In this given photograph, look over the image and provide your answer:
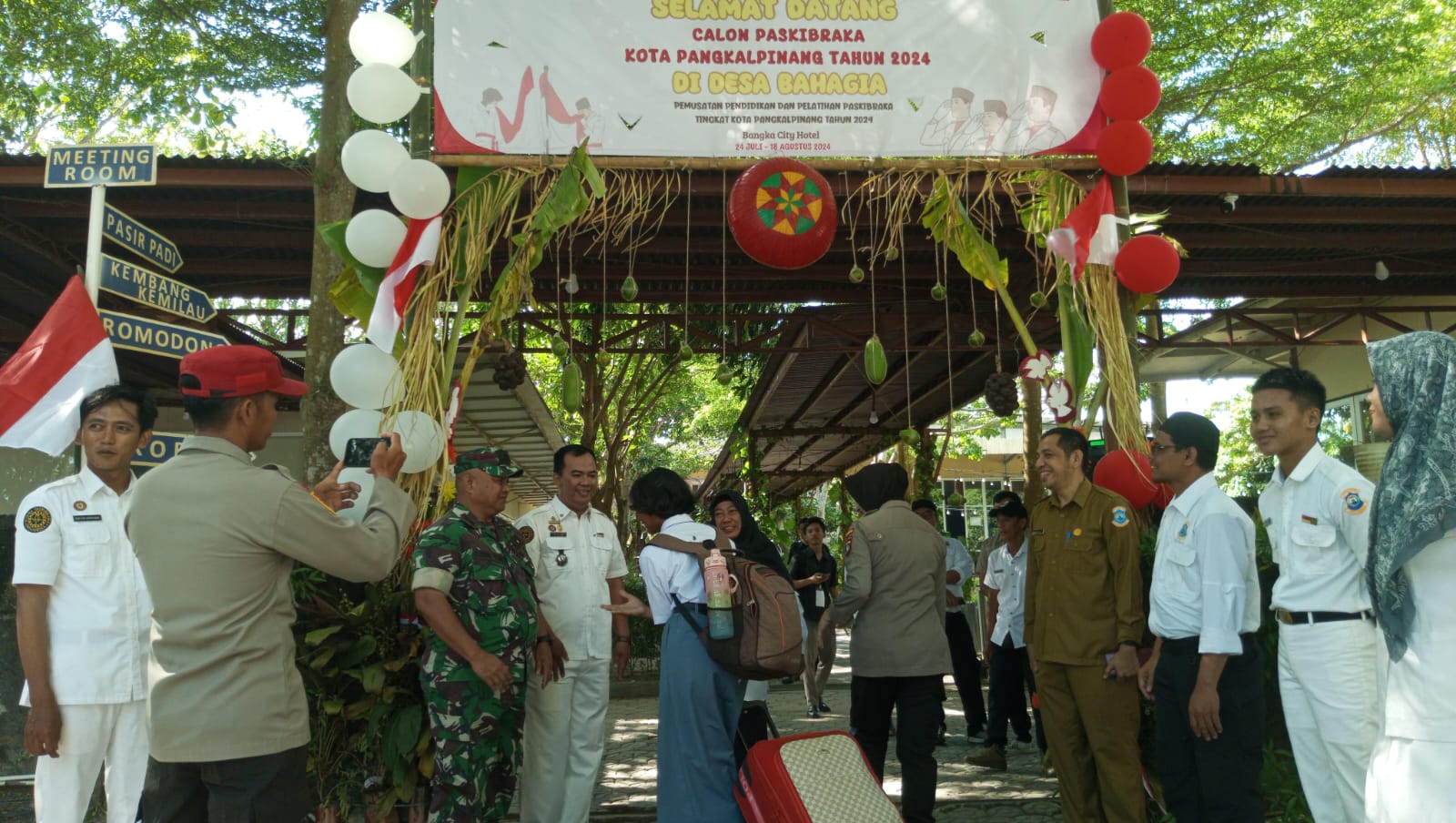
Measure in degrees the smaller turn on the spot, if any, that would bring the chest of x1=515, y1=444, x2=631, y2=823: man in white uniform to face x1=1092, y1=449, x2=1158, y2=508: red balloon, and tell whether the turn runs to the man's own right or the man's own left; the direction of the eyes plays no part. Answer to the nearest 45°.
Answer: approximately 45° to the man's own left

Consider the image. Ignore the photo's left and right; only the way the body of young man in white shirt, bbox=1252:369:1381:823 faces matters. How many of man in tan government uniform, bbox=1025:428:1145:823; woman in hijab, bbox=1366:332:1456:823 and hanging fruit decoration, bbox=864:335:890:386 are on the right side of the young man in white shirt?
2

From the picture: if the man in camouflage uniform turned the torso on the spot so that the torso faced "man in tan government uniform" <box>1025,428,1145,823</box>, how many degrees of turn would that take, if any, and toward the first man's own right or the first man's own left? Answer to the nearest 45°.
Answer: approximately 45° to the first man's own left

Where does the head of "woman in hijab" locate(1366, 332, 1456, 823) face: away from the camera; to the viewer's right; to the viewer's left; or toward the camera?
to the viewer's left

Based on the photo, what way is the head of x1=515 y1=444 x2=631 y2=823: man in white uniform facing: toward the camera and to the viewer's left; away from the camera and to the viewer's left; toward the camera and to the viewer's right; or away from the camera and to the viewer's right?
toward the camera and to the viewer's right

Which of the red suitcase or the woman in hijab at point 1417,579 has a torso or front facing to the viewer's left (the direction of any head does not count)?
the woman in hijab

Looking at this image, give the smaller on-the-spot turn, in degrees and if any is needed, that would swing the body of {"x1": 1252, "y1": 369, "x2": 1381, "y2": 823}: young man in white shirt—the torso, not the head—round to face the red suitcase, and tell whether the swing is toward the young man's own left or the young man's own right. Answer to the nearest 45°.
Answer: approximately 45° to the young man's own right

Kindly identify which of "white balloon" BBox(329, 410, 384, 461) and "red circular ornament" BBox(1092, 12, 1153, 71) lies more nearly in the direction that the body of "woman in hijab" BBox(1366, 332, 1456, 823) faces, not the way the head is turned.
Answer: the white balloon
